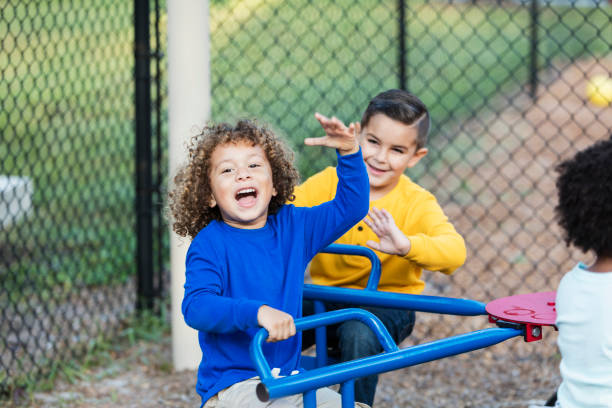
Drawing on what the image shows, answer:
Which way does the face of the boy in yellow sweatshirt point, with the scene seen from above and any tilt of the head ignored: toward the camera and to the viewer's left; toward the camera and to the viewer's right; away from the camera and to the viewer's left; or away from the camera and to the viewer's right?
toward the camera and to the viewer's left

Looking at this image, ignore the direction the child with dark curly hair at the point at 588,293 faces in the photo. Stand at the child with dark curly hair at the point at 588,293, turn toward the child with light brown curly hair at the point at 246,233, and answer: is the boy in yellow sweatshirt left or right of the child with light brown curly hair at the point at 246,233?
right

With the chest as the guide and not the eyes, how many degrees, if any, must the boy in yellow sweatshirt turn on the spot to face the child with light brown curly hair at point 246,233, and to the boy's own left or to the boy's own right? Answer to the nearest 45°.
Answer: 0° — they already face them

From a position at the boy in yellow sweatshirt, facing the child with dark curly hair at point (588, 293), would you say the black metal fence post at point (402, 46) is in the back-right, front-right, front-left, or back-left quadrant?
back-left

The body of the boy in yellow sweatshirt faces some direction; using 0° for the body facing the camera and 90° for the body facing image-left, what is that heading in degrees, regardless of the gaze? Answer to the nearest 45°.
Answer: approximately 45°

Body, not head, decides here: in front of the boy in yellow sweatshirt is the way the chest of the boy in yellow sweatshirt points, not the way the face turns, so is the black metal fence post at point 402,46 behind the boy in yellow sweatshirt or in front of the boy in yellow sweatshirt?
behind
